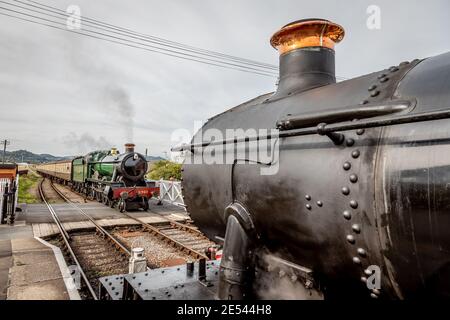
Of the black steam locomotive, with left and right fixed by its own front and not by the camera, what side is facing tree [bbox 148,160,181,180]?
front

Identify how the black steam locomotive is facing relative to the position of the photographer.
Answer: facing away from the viewer and to the left of the viewer

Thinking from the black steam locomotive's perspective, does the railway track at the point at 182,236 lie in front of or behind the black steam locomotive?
in front

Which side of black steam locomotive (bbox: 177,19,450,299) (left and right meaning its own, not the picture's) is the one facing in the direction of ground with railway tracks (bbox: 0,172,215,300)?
front

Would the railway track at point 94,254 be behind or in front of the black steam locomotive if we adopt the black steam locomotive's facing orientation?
in front

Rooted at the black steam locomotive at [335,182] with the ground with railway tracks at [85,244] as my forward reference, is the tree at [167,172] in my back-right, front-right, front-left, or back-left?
front-right
